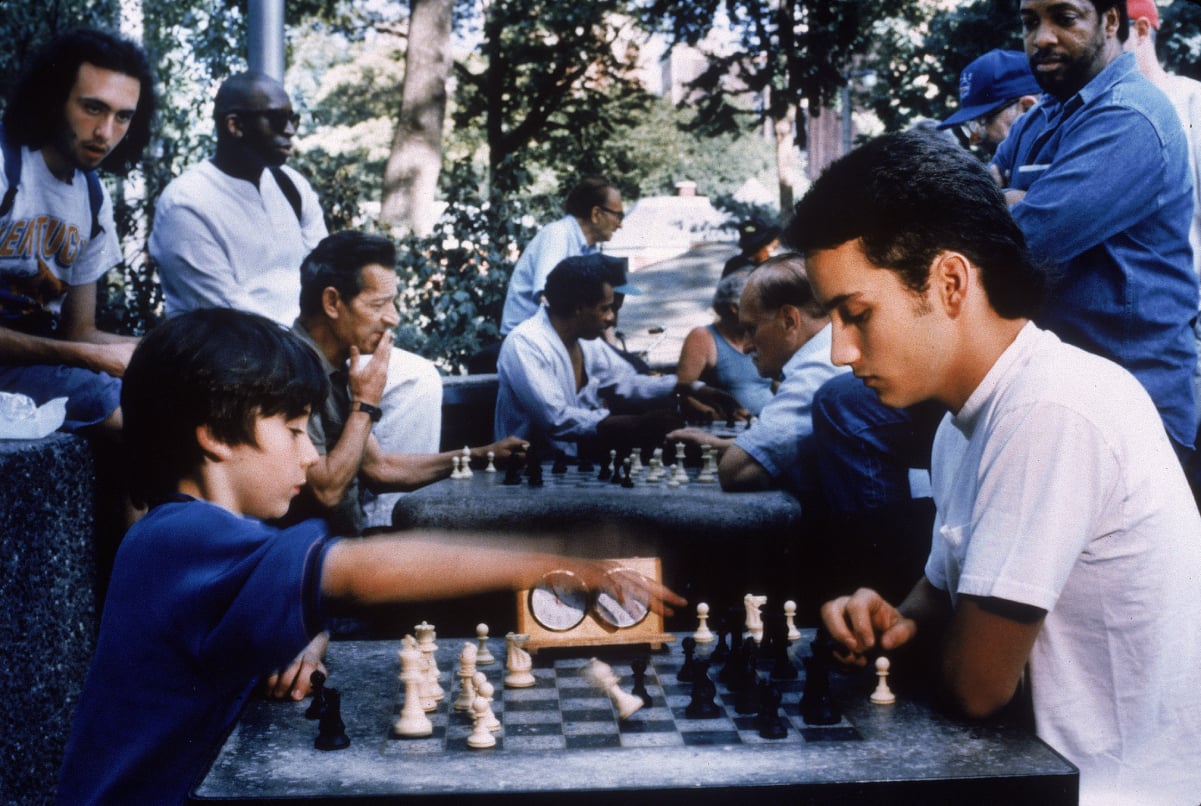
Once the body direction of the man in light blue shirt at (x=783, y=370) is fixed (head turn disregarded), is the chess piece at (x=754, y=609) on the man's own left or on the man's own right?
on the man's own left

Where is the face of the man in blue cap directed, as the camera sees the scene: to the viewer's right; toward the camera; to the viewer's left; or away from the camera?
to the viewer's left

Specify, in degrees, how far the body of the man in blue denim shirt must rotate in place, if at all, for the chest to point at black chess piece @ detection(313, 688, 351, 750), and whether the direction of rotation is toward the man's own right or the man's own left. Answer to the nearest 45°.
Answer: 0° — they already face it

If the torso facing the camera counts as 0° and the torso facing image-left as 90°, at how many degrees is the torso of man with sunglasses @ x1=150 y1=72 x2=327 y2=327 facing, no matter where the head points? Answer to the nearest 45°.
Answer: approximately 315°

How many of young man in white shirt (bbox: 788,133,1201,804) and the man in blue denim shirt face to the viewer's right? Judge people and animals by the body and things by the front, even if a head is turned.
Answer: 0

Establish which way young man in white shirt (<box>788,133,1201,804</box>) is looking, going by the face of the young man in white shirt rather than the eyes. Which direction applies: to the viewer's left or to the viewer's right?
to the viewer's left

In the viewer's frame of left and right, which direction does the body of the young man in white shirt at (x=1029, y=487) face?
facing to the left of the viewer

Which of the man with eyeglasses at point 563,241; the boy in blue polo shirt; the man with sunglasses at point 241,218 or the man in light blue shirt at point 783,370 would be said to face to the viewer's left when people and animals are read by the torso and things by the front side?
the man in light blue shirt

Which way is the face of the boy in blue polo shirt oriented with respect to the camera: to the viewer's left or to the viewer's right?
to the viewer's right

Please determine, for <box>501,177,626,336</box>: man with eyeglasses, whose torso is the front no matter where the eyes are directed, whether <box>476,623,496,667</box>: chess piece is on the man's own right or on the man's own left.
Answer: on the man's own right

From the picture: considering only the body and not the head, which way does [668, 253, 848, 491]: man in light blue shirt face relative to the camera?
to the viewer's left

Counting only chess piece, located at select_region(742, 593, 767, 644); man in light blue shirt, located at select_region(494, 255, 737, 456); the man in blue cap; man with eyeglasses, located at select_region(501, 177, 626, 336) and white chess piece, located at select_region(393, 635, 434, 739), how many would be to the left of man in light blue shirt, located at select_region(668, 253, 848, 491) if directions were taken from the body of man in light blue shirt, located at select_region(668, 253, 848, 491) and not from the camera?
2

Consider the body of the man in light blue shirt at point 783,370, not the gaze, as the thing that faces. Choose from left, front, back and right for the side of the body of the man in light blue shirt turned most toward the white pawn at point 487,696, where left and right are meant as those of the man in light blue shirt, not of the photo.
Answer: left

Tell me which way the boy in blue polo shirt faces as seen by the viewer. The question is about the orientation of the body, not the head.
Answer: to the viewer's right

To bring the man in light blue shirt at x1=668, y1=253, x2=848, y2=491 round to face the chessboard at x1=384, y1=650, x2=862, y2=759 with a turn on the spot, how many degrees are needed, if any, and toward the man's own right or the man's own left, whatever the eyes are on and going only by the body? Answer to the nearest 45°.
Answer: approximately 90° to the man's own left

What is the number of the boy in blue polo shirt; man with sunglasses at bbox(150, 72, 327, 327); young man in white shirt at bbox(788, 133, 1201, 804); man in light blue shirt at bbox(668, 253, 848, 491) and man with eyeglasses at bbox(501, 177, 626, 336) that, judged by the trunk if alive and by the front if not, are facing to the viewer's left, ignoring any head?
2

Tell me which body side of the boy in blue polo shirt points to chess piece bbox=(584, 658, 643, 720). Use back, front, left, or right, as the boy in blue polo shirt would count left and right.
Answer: front
